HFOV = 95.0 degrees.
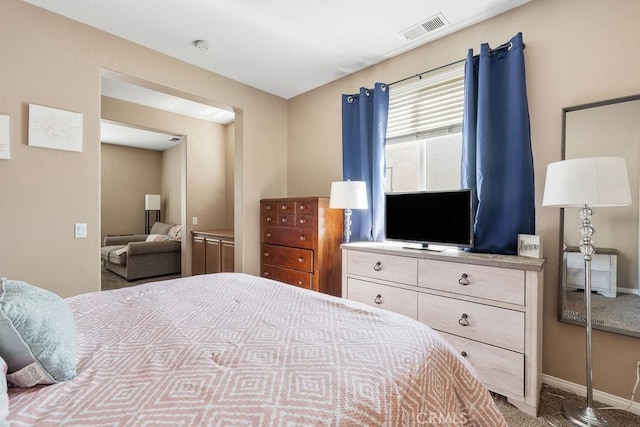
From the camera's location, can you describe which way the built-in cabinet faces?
facing the viewer and to the right of the viewer

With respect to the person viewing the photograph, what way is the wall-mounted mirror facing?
facing the viewer and to the left of the viewer

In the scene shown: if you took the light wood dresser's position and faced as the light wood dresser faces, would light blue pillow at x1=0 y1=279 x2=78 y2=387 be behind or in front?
in front

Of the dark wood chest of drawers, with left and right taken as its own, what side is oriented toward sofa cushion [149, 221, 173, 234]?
right

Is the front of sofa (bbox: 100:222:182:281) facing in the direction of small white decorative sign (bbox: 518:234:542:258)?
no

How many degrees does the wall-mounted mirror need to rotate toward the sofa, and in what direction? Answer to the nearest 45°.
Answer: approximately 45° to its right

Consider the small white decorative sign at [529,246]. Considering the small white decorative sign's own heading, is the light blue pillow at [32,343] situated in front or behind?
in front

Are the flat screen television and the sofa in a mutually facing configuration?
no

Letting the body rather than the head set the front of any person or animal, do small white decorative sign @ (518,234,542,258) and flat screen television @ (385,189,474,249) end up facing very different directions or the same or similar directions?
same or similar directions

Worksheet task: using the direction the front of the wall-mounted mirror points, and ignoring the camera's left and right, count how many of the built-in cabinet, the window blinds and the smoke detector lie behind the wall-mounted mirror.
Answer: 0

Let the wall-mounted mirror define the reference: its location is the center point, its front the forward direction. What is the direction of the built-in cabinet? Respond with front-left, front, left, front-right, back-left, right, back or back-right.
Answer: front-right

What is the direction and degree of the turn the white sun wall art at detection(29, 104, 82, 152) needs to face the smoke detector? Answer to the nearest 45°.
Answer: approximately 45° to its left

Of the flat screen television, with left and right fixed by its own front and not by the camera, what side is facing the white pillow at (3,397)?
front

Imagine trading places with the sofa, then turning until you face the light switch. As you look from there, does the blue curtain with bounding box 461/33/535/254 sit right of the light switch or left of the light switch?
left

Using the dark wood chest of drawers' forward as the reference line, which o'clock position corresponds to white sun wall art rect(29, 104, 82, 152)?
The white sun wall art is roughly at 1 o'clock from the dark wood chest of drawers.

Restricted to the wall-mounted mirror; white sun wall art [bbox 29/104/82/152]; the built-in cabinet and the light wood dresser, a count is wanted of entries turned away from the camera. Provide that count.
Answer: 0

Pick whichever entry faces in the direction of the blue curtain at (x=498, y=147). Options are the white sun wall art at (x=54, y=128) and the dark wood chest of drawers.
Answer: the white sun wall art

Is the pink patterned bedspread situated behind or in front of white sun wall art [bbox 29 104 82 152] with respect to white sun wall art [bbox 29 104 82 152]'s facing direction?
in front

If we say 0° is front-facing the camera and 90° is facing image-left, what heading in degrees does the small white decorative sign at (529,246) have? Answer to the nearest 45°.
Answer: approximately 45°

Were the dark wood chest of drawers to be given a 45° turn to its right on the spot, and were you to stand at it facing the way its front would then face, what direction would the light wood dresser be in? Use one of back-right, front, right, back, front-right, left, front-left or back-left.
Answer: back-left
